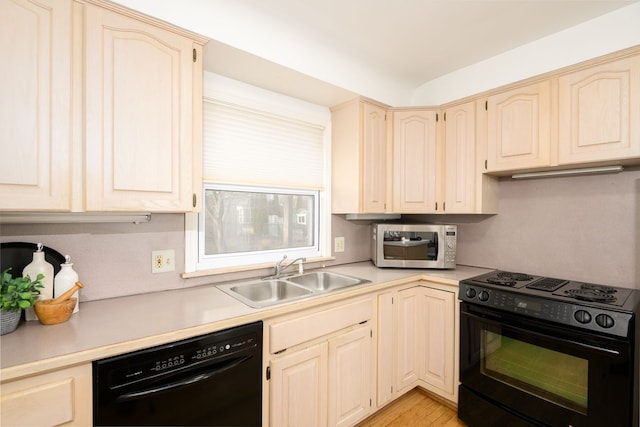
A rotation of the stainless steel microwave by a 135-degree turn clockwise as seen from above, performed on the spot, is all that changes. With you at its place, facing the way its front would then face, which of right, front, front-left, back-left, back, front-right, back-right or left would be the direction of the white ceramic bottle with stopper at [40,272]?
left

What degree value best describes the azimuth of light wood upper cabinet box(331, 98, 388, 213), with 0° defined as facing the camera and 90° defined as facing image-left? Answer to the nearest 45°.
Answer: approximately 315°

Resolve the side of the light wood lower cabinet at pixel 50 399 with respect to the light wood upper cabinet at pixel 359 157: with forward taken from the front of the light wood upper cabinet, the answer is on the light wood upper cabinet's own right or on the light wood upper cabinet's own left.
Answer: on the light wood upper cabinet's own right

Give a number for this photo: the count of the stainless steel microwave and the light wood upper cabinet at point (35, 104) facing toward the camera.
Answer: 2

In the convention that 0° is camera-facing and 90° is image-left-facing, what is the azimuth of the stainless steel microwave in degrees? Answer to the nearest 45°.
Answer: approximately 0°

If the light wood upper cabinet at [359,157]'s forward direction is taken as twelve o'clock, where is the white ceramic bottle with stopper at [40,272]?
The white ceramic bottle with stopper is roughly at 3 o'clock from the light wood upper cabinet.
